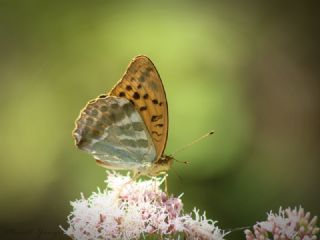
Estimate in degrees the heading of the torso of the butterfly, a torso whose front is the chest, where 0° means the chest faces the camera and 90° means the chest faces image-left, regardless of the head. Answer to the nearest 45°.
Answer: approximately 270°
